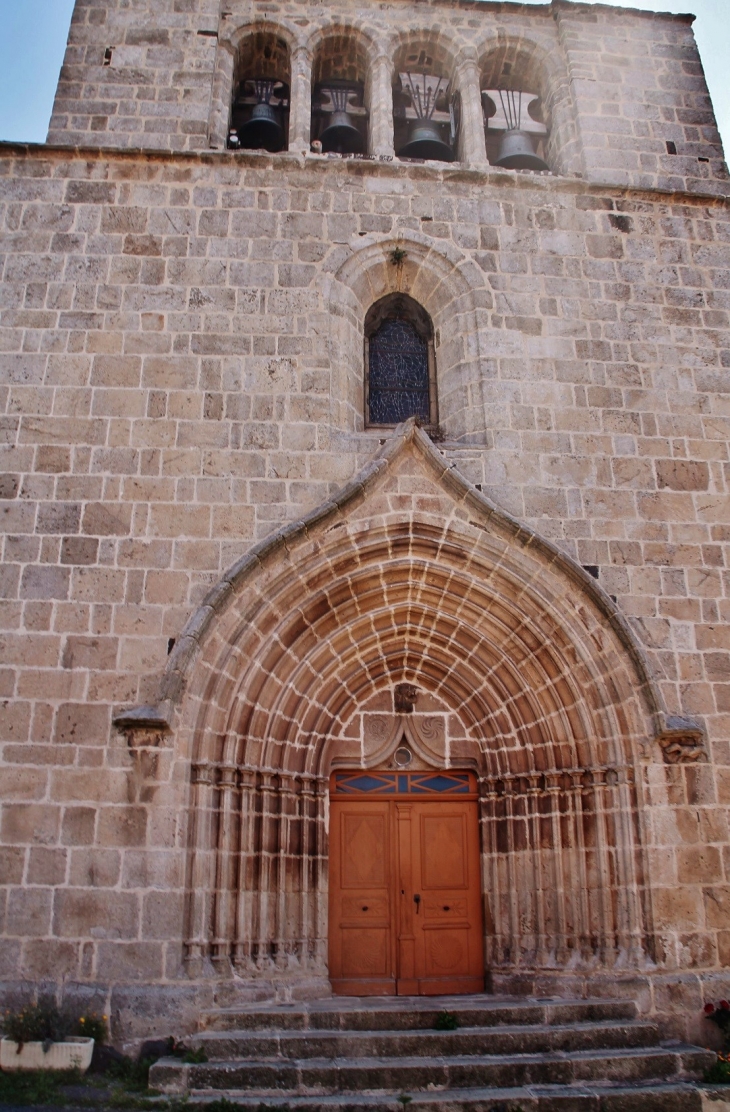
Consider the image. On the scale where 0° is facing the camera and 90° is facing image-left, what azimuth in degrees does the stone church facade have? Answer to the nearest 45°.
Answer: approximately 0°

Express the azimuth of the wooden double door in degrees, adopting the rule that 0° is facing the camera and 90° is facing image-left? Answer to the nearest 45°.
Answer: approximately 0°

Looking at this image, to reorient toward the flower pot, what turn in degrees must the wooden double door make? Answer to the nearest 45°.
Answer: approximately 45° to its right

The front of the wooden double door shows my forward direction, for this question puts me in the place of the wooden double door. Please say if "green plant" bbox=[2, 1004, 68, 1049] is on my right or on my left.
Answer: on my right
